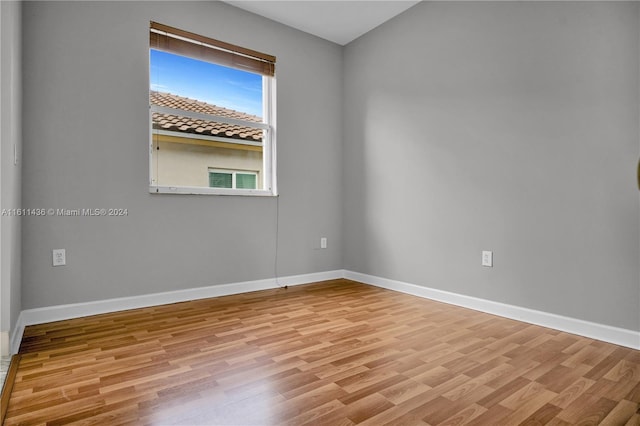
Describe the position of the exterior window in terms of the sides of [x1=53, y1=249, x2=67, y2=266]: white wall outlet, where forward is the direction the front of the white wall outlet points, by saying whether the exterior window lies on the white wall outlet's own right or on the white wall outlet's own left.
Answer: on the white wall outlet's own left

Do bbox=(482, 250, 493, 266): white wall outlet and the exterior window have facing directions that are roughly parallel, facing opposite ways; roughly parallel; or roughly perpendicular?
roughly perpendicular

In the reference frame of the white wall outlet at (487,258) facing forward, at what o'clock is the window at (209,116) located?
The window is roughly at 1 o'clock from the white wall outlet.

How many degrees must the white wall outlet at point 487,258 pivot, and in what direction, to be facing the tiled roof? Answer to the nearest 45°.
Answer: approximately 45° to its right

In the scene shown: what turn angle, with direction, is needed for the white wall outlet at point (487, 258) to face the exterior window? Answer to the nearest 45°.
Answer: approximately 45° to its right

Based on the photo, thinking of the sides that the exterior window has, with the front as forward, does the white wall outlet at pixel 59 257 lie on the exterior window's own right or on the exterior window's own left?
on the exterior window's own right

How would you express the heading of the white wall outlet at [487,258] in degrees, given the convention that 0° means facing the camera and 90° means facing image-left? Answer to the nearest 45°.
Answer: approximately 45°

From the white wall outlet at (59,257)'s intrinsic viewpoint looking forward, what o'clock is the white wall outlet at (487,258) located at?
the white wall outlet at (487,258) is roughly at 10 o'clock from the white wall outlet at (59,257).
